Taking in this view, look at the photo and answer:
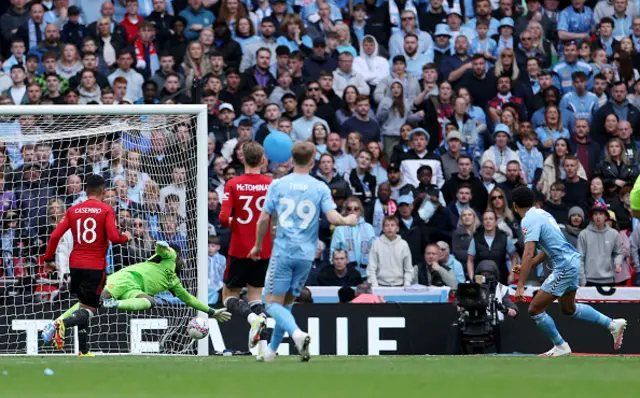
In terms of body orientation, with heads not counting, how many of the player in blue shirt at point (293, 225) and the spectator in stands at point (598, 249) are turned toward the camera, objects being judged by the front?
1

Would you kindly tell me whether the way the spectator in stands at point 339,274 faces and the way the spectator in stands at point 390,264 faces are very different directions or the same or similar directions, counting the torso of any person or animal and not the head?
same or similar directions

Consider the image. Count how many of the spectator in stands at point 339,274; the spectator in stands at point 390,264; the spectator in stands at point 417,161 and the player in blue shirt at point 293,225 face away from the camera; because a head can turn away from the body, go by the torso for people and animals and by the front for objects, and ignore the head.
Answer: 1

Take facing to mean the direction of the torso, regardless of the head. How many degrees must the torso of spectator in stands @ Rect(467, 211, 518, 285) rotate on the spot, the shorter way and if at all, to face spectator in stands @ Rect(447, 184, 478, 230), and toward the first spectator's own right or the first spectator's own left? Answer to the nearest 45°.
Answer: approximately 135° to the first spectator's own right

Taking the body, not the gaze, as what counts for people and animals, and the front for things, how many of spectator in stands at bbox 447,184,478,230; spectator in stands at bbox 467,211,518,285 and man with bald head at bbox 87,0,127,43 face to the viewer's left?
0

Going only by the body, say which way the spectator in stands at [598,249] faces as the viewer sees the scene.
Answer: toward the camera

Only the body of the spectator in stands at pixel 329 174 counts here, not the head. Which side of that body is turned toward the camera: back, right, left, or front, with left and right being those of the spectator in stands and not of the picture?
front

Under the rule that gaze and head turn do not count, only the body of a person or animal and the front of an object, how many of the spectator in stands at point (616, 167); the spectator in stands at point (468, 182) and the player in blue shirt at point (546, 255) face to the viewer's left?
1

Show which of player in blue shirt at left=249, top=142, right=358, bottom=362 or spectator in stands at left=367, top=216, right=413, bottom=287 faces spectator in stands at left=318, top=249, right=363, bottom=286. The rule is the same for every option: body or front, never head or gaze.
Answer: the player in blue shirt

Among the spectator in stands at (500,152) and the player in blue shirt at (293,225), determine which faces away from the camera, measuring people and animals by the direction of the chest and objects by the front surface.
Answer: the player in blue shirt

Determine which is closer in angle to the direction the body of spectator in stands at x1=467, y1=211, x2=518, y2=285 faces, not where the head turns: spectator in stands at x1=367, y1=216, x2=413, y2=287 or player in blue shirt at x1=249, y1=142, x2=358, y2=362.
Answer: the player in blue shirt

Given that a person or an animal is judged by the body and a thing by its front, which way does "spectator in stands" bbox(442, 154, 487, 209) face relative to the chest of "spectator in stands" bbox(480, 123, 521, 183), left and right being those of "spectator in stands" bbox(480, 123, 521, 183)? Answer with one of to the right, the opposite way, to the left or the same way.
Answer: the same way

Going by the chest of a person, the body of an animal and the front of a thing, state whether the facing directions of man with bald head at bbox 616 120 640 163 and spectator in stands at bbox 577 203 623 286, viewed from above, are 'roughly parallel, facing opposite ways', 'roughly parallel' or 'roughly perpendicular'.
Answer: roughly parallel

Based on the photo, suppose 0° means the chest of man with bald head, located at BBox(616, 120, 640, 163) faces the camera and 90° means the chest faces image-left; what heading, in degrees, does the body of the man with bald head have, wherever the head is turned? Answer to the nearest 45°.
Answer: approximately 0°

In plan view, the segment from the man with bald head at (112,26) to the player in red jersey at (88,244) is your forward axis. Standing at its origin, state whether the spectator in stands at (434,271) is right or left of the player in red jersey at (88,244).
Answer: left

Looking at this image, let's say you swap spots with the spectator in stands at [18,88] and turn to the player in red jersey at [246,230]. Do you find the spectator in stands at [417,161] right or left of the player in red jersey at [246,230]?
left

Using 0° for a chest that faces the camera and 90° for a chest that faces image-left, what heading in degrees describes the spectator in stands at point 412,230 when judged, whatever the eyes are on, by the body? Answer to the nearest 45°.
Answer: approximately 45°

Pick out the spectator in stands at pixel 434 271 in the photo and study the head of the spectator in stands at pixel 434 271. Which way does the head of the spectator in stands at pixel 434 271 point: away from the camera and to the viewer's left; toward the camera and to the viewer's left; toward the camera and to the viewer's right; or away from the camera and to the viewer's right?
toward the camera and to the viewer's left

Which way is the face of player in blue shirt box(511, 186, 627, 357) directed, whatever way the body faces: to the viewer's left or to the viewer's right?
to the viewer's left
